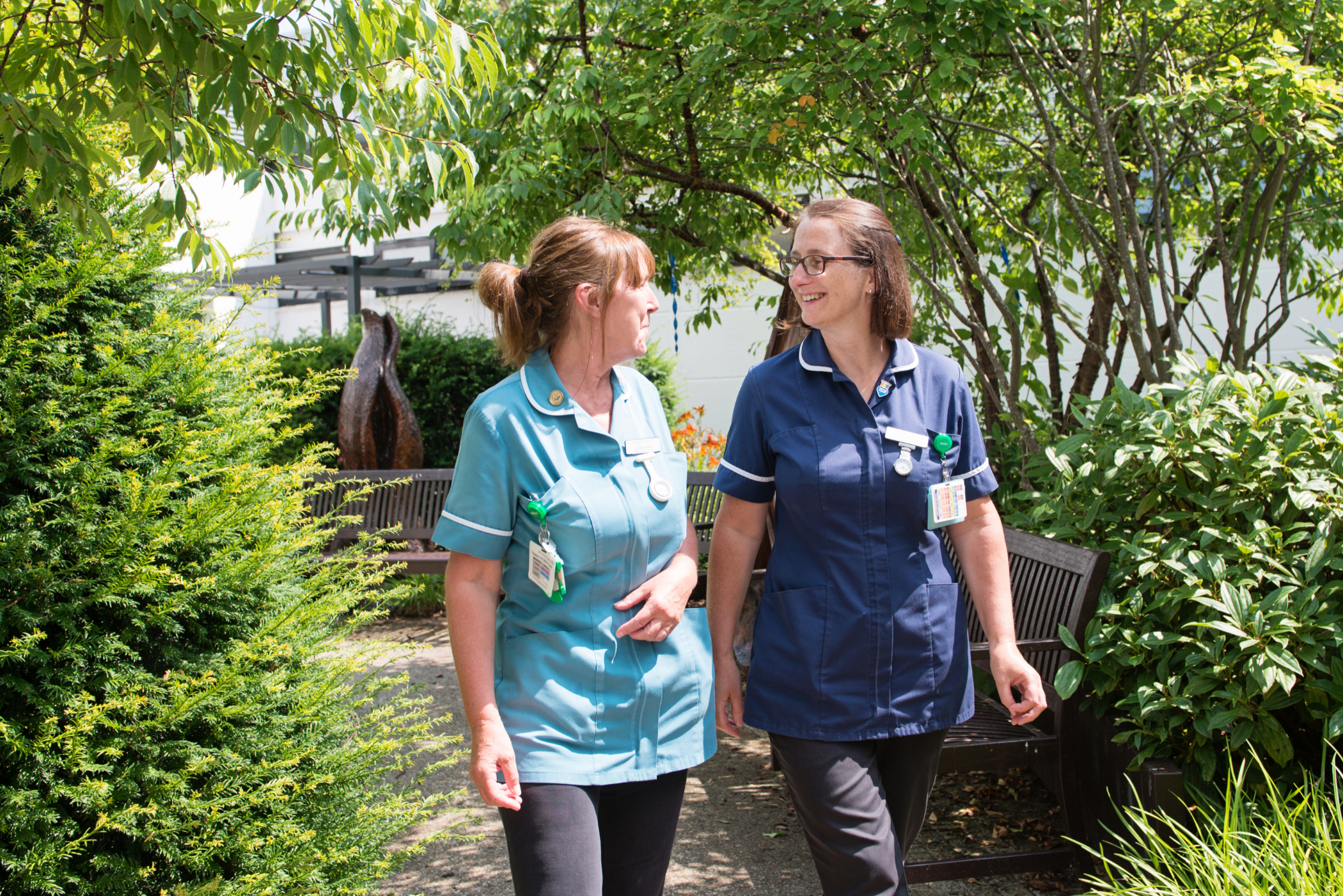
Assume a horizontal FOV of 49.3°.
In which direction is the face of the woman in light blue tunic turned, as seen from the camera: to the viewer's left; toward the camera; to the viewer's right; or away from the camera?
to the viewer's right

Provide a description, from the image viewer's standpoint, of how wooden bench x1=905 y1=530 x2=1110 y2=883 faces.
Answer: facing the viewer and to the left of the viewer

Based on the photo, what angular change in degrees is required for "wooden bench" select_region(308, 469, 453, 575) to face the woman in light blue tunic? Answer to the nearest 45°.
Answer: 0° — it already faces them

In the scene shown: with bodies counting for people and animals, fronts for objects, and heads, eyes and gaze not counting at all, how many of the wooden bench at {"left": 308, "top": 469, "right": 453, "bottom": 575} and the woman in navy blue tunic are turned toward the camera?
2

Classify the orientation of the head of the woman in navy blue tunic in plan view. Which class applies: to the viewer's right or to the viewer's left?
to the viewer's left

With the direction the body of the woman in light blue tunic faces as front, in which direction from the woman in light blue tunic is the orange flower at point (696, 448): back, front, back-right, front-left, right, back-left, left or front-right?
back-left

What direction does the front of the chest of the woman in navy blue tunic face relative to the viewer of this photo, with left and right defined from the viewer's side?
facing the viewer

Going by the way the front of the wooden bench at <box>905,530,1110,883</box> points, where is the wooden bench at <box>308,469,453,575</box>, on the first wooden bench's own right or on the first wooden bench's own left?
on the first wooden bench's own right

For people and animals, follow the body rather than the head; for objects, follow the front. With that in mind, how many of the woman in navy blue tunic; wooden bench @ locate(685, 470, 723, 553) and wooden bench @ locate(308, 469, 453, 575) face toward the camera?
3

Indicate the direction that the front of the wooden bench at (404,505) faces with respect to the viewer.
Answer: facing the viewer
